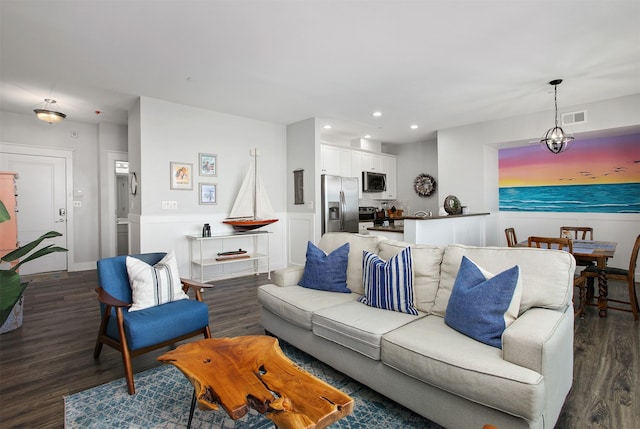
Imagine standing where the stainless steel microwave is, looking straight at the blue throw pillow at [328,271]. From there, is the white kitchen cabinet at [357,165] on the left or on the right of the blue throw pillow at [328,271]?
right

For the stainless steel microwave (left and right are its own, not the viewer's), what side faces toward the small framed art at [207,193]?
right

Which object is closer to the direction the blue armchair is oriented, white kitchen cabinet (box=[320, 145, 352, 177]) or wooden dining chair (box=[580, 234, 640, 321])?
the wooden dining chair

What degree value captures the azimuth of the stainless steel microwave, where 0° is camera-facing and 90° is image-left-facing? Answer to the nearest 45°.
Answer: approximately 315°

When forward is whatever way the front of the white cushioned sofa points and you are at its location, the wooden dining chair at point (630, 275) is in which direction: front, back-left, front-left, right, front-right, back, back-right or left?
back

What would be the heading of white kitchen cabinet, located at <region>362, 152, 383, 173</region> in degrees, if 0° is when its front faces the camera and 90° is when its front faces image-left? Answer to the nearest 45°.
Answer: approximately 315°

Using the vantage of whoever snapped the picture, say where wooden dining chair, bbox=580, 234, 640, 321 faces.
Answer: facing to the left of the viewer
